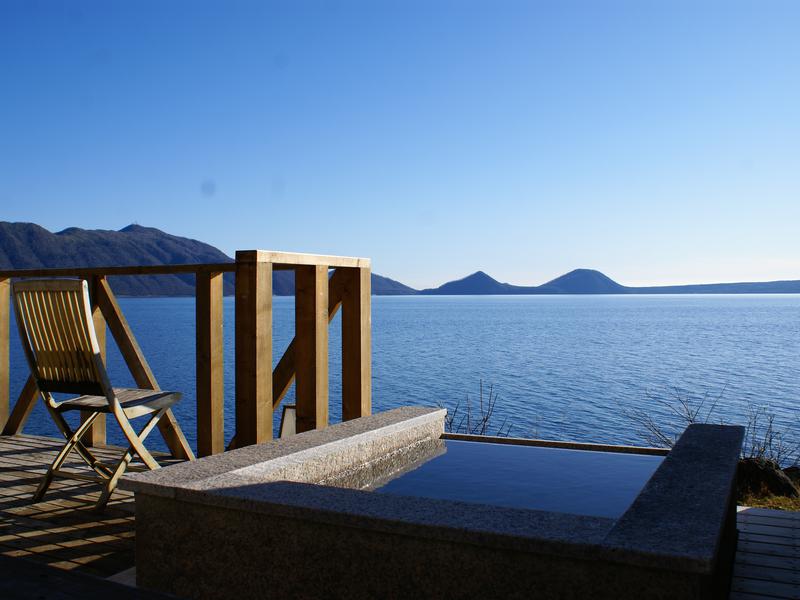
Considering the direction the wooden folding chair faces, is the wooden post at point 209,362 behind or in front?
in front

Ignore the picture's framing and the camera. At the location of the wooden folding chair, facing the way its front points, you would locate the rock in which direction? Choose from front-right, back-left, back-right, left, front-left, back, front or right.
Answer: front-right

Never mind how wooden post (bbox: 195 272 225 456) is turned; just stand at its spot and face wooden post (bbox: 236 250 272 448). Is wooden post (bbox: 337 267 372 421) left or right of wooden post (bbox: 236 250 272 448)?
left

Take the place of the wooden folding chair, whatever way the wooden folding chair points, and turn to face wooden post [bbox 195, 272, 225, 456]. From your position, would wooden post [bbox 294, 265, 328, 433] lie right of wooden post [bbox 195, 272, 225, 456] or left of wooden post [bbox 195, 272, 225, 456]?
right

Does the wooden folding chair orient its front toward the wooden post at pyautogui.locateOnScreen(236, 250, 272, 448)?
no

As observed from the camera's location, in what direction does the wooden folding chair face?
facing away from the viewer and to the right of the viewer
